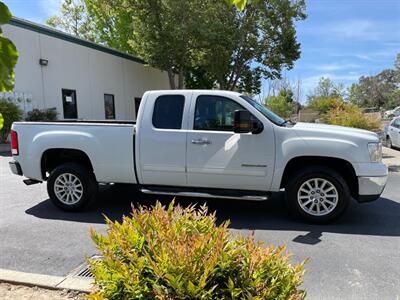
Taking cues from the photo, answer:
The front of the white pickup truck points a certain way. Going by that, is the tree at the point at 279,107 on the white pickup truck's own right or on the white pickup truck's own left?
on the white pickup truck's own left

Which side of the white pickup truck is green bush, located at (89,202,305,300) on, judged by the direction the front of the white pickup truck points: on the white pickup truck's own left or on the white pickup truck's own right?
on the white pickup truck's own right

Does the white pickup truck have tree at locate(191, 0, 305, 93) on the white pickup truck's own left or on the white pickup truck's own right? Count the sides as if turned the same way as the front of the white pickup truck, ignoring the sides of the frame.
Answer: on the white pickup truck's own left

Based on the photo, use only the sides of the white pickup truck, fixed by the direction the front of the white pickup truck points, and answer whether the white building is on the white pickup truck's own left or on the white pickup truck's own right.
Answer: on the white pickup truck's own left

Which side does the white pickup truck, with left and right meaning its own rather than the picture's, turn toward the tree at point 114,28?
left

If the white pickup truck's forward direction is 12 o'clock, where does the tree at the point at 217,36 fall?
The tree is roughly at 9 o'clock from the white pickup truck.

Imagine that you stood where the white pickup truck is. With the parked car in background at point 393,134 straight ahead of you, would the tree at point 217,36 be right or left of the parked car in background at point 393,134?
left

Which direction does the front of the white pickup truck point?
to the viewer's right

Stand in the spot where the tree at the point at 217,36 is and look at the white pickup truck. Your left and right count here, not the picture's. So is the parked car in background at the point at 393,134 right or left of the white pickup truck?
left

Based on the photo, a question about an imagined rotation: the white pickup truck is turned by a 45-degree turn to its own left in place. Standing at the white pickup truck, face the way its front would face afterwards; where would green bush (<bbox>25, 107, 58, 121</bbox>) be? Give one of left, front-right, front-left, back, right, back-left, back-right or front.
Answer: left

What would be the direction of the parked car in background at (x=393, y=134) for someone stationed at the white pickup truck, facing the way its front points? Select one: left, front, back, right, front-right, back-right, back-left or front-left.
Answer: front-left
